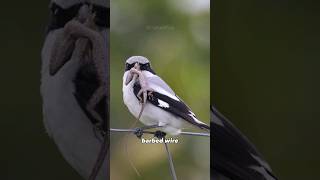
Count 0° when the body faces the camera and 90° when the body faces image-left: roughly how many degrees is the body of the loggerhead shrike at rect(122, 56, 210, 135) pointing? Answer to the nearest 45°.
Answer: approximately 45°
